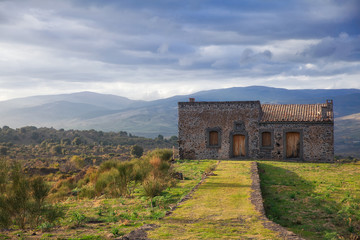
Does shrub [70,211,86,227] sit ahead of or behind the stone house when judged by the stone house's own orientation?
ahead

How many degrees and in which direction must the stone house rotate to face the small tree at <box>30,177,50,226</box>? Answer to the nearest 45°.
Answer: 0° — it already faces it

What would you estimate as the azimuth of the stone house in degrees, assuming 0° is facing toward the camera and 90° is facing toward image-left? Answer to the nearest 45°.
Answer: approximately 0°
